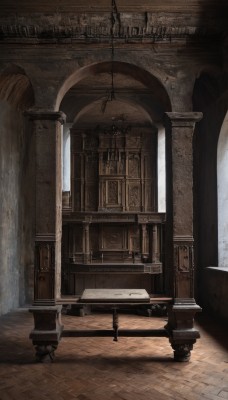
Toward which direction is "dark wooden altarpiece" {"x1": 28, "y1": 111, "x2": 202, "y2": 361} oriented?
toward the camera
